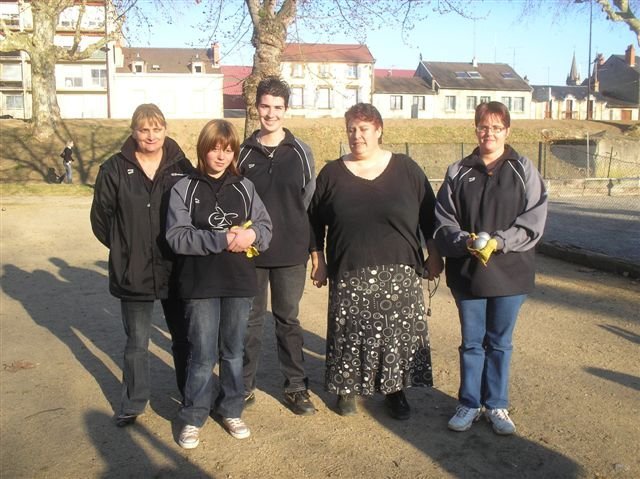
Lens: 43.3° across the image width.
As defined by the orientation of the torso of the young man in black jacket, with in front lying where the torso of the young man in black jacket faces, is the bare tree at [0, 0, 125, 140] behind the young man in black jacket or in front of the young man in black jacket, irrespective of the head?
behind

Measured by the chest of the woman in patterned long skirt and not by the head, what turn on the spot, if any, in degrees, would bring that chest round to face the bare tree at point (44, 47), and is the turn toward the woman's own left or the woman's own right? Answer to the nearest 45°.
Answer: approximately 135° to the woman's own right

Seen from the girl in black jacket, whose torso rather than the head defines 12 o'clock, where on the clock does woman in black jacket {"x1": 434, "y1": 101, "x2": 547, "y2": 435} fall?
The woman in black jacket is roughly at 9 o'clock from the girl in black jacket.

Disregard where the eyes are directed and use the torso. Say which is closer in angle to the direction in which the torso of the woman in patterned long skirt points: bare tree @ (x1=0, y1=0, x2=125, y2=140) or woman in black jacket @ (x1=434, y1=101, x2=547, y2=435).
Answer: the woman in black jacket

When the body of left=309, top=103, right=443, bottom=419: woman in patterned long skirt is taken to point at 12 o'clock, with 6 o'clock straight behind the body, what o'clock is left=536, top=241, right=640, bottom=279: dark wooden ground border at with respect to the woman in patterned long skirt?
The dark wooden ground border is roughly at 7 o'clock from the woman in patterned long skirt.

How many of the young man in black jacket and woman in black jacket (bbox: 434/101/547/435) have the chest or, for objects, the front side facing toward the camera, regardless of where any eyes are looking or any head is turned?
2

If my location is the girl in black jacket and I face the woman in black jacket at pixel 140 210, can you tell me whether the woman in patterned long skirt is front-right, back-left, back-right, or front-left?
back-right

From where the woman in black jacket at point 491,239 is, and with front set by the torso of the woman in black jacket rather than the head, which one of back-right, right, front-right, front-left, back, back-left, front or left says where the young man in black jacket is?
right

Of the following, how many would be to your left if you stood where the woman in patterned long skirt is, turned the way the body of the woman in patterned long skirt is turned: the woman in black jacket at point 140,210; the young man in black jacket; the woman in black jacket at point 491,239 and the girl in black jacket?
1

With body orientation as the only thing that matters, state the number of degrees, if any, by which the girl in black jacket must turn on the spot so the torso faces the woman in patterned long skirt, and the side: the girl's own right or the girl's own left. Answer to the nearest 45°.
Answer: approximately 90° to the girl's own left
